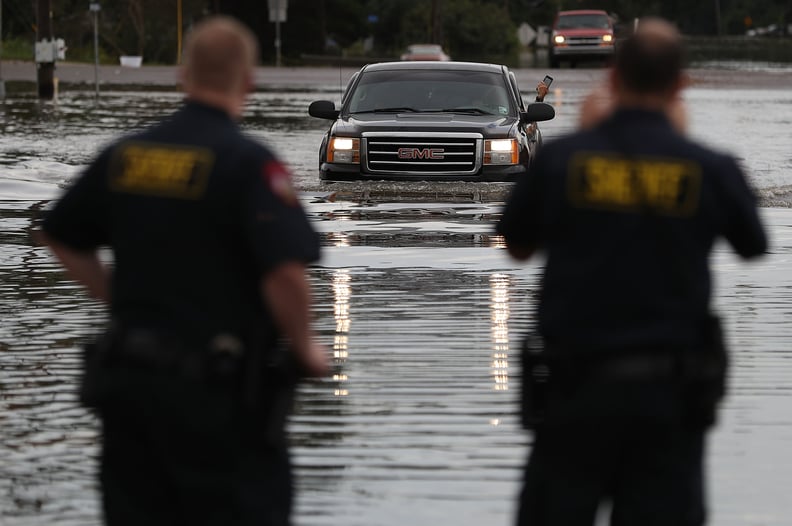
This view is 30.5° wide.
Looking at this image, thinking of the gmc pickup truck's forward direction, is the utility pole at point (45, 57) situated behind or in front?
behind

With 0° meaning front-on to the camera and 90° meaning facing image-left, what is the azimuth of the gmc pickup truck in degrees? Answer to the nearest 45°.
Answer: approximately 0°
